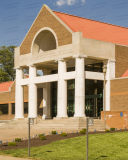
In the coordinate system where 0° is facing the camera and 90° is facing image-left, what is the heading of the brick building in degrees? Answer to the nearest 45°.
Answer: approximately 45°
